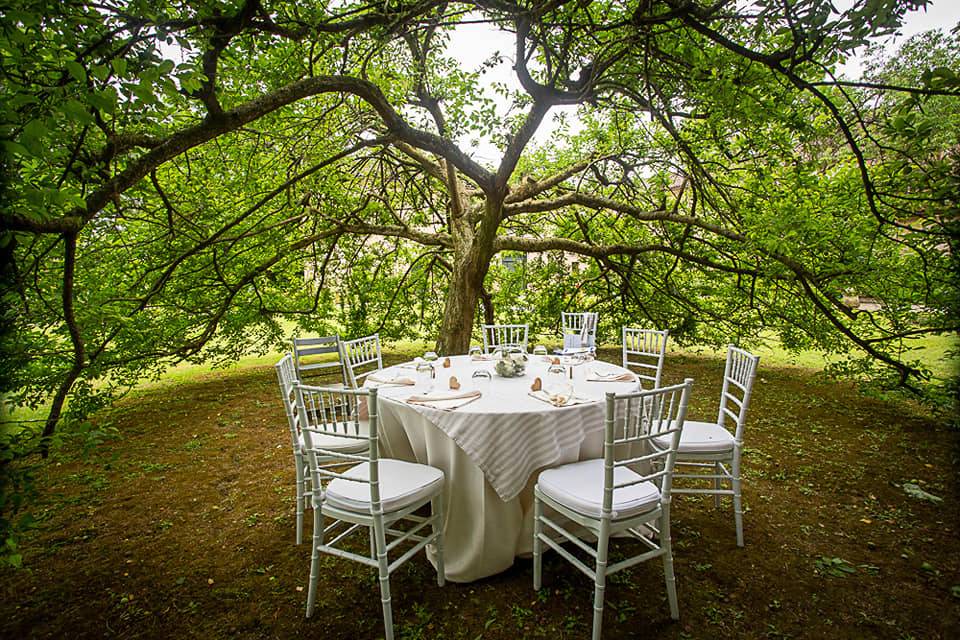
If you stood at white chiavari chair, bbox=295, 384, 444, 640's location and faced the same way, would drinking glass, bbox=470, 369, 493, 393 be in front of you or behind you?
in front

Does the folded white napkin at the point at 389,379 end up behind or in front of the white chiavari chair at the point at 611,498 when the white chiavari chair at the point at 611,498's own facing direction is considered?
in front

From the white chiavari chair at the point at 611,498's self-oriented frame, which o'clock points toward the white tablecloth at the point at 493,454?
The white tablecloth is roughly at 11 o'clock from the white chiavari chair.

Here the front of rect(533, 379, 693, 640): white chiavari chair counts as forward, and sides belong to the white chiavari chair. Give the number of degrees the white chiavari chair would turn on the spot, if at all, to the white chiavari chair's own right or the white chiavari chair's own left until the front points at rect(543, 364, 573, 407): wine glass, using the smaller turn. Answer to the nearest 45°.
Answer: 0° — it already faces it

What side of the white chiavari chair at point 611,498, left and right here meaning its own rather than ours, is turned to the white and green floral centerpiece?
front

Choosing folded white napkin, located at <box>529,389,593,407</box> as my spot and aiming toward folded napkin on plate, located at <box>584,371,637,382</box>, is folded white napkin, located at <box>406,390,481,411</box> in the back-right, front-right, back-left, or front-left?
back-left

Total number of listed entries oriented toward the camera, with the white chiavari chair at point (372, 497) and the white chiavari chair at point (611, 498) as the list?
0

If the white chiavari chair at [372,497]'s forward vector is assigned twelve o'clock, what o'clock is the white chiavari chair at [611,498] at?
the white chiavari chair at [611,498] is roughly at 2 o'clock from the white chiavari chair at [372,497].

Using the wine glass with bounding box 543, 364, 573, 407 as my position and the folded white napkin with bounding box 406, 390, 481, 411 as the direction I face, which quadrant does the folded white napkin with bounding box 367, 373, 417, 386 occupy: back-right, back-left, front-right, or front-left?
front-right

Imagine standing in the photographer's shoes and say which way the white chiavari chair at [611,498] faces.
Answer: facing away from the viewer and to the left of the viewer

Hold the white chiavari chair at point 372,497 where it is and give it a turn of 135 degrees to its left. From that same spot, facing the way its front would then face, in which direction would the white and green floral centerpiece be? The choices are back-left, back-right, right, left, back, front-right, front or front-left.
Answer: back-right

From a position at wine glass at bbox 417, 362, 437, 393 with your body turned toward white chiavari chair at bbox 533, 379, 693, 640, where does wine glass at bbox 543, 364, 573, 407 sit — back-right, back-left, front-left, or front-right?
front-left

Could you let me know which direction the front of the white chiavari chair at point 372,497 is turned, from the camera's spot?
facing away from the viewer and to the right of the viewer

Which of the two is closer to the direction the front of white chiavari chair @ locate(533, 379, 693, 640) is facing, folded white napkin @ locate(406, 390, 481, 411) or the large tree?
the large tree

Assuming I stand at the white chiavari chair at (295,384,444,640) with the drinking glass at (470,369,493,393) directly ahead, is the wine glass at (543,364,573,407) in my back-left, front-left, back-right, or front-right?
front-right
